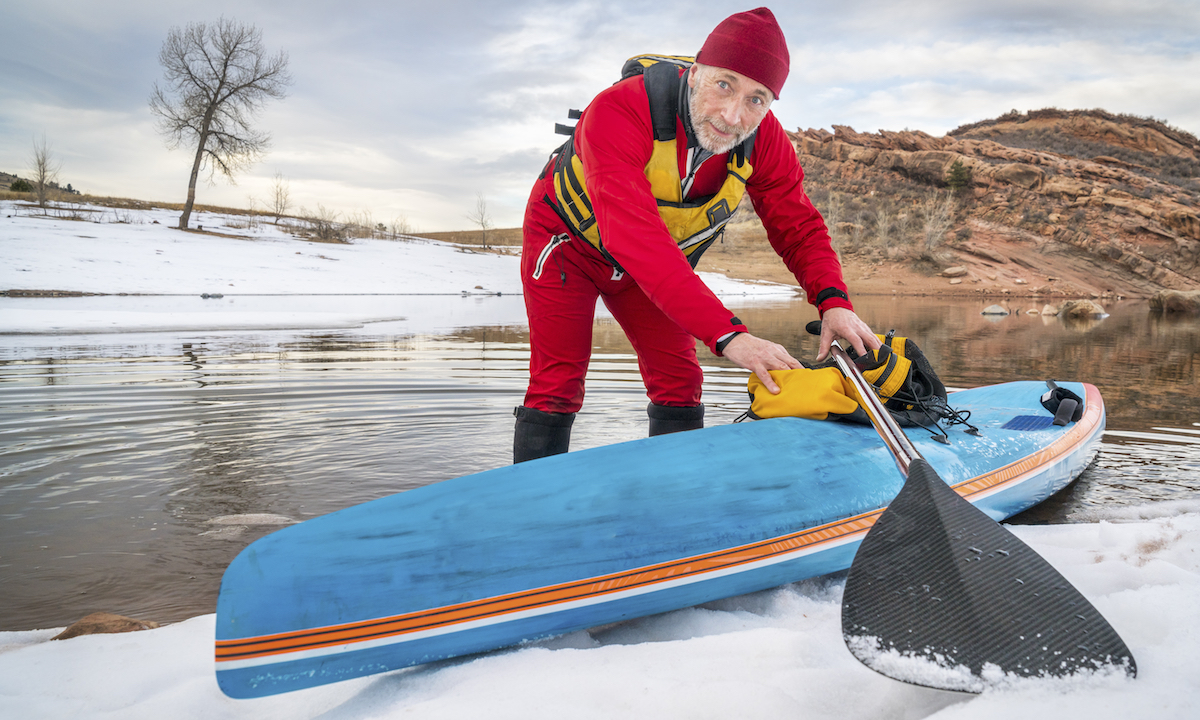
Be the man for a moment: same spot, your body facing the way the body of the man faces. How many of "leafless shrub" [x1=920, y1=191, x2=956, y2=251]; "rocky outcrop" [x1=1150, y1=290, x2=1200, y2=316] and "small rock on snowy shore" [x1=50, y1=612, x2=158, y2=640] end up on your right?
1

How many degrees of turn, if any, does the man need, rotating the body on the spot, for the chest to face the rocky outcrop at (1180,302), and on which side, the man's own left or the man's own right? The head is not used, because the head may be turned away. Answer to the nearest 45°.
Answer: approximately 90° to the man's own left

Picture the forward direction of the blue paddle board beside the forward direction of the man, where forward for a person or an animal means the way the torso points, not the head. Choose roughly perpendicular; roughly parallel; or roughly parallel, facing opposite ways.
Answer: roughly perpendicular

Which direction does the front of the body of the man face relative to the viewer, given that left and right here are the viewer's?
facing the viewer and to the right of the viewer

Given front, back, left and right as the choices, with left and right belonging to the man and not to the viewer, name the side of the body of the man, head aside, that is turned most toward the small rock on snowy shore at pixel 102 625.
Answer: right

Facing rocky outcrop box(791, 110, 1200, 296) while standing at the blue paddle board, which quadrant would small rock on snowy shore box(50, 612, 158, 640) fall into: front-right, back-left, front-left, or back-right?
back-left

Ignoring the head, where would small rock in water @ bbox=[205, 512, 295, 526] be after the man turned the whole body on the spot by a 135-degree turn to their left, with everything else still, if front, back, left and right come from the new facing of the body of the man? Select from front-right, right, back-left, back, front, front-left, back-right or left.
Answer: left

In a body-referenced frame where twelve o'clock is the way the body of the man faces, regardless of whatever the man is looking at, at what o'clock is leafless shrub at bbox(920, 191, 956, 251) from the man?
The leafless shrub is roughly at 8 o'clock from the man.
